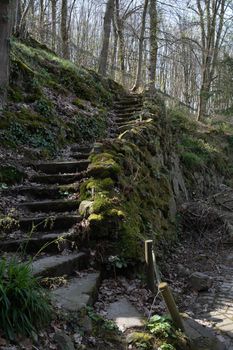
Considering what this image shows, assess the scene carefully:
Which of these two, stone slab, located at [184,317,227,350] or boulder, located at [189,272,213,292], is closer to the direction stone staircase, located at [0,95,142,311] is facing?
the stone slab

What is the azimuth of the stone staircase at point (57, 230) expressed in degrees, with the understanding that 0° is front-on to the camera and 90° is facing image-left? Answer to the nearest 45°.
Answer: approximately 0°

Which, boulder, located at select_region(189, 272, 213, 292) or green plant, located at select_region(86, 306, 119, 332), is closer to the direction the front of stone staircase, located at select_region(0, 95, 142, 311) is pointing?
the green plant

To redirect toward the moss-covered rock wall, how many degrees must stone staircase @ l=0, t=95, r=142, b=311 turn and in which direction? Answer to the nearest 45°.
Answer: approximately 135° to its left

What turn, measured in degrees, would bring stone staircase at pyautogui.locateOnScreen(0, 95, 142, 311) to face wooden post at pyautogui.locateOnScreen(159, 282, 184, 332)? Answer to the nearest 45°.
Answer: approximately 45° to its left

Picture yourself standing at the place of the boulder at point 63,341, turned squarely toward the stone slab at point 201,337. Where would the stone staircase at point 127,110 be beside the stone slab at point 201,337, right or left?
left

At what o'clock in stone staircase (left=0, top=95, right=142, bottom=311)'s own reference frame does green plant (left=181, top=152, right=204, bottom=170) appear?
The green plant is roughly at 7 o'clock from the stone staircase.

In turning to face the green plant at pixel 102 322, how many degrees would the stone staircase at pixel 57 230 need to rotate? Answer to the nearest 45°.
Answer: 0° — it already faces it

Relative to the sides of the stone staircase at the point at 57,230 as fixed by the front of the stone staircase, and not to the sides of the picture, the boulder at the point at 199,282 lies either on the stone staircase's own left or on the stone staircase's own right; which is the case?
on the stone staircase's own left
